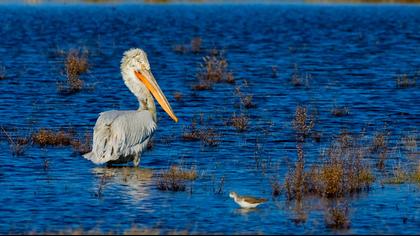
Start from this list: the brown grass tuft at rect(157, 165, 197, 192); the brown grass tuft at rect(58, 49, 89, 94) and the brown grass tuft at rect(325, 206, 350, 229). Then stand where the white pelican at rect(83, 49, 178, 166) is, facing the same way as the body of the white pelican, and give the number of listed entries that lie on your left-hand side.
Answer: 1

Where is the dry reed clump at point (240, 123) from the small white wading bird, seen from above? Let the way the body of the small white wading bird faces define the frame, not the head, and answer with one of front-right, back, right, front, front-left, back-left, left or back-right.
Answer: right

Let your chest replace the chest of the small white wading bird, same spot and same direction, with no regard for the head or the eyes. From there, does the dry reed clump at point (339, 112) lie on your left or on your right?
on your right

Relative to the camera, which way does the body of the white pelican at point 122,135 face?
to the viewer's right

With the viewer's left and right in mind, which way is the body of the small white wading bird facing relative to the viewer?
facing to the left of the viewer

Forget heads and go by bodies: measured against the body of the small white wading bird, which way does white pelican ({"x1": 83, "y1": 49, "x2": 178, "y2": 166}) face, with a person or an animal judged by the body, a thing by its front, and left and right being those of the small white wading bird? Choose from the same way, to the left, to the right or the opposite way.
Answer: the opposite way

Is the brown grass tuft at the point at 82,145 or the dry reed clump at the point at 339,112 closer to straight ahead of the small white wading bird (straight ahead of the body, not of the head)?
the brown grass tuft

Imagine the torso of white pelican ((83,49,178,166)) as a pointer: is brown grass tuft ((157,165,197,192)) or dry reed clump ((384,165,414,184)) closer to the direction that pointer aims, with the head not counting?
the dry reed clump

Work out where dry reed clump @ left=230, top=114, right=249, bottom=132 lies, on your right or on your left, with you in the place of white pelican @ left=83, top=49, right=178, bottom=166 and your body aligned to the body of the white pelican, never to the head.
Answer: on your left

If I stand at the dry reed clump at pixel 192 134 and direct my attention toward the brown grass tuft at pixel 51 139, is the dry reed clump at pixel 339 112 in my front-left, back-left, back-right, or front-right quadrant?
back-right

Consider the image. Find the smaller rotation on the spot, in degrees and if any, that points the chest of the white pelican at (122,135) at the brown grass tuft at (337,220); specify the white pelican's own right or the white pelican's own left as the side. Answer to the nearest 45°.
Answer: approximately 45° to the white pelican's own right

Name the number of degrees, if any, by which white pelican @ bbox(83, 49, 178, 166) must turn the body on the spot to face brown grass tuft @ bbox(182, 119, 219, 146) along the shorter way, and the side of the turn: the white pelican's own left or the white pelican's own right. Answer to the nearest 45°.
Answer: approximately 45° to the white pelican's own left
